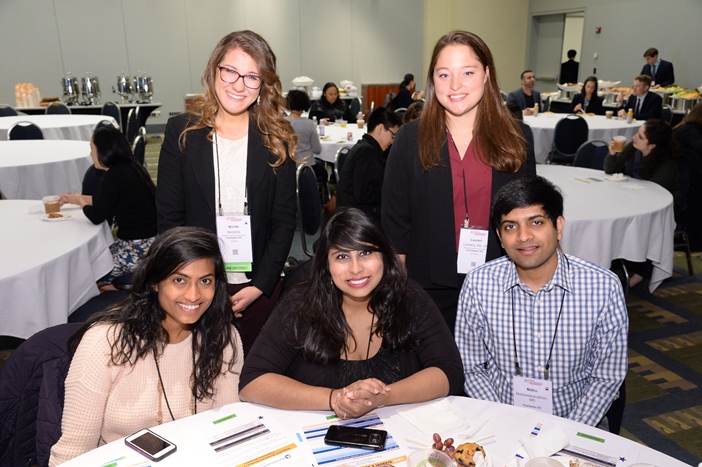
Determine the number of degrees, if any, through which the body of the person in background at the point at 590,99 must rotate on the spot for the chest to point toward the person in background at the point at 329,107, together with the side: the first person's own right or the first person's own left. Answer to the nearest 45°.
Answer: approximately 45° to the first person's own right

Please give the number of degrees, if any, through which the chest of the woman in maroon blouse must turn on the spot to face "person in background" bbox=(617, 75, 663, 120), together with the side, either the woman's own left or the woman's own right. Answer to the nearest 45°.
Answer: approximately 180°

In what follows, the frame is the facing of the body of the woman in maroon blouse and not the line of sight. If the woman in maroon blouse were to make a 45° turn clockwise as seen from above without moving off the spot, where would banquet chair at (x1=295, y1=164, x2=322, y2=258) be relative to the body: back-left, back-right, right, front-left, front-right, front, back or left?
right

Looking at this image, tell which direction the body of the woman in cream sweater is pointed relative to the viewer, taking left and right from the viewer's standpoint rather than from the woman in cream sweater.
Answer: facing the viewer and to the right of the viewer

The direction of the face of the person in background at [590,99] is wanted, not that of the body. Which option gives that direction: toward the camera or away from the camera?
toward the camera

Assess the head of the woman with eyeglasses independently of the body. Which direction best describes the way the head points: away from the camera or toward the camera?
toward the camera

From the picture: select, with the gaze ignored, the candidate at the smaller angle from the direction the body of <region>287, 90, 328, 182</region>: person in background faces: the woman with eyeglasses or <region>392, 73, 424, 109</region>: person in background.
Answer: the person in background

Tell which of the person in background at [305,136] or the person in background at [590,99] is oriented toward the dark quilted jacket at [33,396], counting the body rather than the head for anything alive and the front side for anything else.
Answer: the person in background at [590,99]

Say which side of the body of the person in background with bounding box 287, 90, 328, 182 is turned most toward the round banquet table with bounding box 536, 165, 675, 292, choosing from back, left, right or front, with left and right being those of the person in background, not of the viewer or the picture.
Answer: right

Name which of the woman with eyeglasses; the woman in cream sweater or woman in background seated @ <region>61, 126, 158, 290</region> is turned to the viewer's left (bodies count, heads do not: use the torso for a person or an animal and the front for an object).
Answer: the woman in background seated

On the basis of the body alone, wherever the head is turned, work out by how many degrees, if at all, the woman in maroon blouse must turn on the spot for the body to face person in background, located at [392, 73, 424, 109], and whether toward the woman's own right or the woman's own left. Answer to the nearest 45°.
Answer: approximately 180°

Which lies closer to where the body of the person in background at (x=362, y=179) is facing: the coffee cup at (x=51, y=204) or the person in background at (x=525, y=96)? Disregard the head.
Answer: the person in background

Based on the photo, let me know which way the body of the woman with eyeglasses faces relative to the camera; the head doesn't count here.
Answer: toward the camera

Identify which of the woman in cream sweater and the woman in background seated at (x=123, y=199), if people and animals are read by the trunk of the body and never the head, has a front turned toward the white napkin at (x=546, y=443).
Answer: the woman in cream sweater

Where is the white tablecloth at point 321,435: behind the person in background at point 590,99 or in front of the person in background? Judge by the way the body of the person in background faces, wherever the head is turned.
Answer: in front

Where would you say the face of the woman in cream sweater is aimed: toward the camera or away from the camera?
toward the camera
